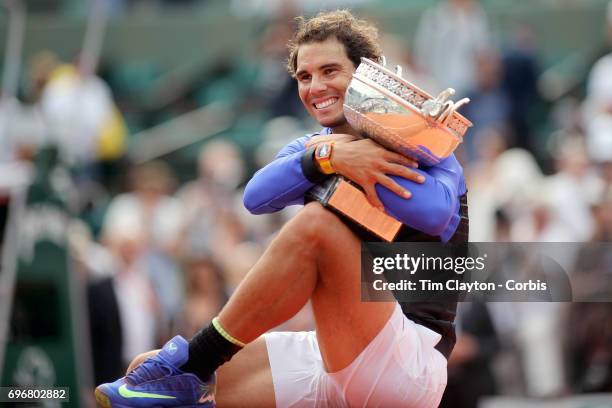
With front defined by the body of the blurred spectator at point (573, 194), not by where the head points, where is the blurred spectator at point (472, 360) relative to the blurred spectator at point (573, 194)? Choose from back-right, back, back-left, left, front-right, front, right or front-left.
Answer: front-right

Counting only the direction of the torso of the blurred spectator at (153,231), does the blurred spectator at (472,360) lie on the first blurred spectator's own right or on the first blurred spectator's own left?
on the first blurred spectator's own left

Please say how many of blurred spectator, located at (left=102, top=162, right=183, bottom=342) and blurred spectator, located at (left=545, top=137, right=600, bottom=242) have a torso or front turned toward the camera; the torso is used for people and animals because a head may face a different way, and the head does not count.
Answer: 2

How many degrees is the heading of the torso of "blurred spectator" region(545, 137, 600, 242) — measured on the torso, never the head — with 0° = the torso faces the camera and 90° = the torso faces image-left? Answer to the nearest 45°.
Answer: approximately 0°

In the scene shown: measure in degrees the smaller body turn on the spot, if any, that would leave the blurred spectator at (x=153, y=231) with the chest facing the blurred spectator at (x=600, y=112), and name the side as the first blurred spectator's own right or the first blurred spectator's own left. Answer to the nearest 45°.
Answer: approximately 90° to the first blurred spectator's own left

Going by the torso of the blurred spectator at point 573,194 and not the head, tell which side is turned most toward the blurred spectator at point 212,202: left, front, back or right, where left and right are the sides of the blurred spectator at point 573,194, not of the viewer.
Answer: right

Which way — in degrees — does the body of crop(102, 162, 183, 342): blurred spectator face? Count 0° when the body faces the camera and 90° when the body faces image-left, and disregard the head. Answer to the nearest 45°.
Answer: approximately 0°

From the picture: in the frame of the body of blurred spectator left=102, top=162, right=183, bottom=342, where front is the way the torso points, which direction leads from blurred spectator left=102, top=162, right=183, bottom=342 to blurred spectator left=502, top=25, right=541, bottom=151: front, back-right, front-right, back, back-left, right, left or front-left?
left

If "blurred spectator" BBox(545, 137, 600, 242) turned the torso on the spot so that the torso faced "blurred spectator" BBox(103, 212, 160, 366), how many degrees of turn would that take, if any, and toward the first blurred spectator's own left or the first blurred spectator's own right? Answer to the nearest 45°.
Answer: approximately 90° to the first blurred spectator's own right
